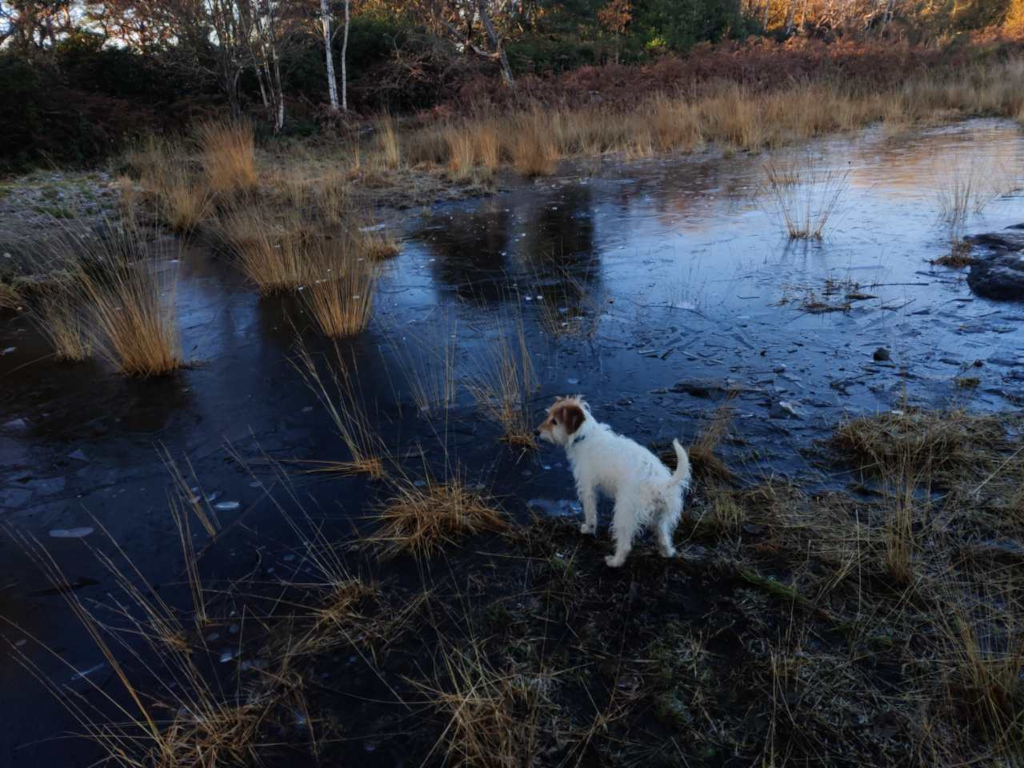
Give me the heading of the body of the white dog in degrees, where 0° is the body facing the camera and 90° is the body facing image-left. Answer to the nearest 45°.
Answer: approximately 135°

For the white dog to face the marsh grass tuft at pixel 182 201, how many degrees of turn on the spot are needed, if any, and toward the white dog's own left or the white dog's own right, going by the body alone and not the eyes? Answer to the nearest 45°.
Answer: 0° — it already faces it

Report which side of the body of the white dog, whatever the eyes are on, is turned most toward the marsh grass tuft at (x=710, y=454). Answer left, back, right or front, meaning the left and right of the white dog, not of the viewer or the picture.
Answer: right

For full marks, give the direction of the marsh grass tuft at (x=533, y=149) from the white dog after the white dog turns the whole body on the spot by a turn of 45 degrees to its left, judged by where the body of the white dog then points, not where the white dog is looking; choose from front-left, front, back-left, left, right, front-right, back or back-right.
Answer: right

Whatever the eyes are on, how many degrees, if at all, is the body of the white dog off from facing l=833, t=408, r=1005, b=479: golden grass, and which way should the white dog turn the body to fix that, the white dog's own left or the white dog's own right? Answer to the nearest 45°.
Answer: approximately 90° to the white dog's own right

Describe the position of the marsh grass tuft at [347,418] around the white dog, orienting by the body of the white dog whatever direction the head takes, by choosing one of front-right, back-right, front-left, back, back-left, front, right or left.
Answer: front

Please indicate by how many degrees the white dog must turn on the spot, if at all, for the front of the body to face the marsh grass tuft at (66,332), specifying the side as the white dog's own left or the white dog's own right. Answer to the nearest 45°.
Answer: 0° — it already faces it

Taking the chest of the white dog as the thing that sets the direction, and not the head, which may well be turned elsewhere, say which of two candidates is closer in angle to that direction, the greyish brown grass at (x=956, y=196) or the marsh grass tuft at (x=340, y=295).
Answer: the marsh grass tuft

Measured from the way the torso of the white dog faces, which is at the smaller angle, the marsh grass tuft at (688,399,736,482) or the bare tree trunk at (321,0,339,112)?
the bare tree trunk

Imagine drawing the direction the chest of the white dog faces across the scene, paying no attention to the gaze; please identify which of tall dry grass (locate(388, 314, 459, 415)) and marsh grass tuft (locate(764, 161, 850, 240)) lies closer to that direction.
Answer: the tall dry grass

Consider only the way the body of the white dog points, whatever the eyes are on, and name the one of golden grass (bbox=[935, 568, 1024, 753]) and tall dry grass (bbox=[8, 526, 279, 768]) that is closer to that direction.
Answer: the tall dry grass

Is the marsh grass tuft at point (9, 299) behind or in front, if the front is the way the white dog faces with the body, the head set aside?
in front

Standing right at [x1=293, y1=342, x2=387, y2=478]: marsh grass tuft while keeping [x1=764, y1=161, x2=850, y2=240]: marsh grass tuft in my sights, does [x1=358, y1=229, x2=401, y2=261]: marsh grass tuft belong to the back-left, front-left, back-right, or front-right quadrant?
front-left

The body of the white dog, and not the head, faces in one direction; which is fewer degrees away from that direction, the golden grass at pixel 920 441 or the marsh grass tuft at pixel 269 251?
the marsh grass tuft

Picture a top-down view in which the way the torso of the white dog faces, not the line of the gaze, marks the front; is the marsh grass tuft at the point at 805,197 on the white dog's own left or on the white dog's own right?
on the white dog's own right
